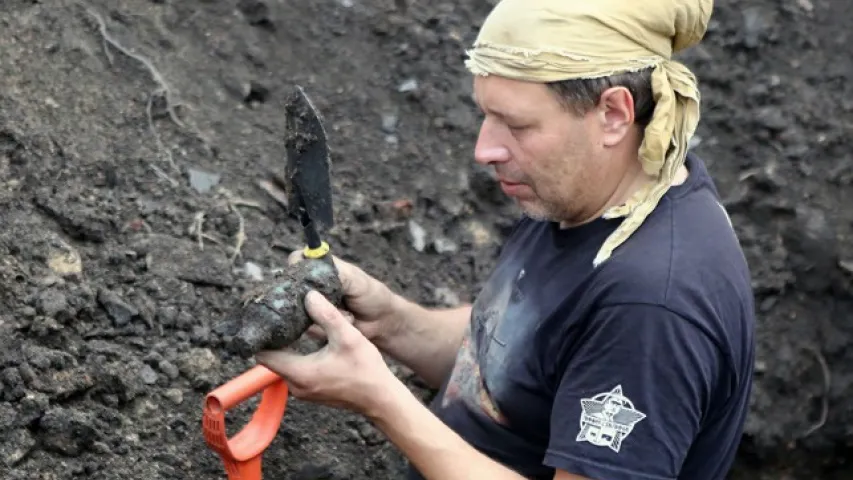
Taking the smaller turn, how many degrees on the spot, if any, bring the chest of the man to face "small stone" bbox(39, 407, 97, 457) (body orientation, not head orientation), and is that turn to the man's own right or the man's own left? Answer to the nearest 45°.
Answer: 0° — they already face it

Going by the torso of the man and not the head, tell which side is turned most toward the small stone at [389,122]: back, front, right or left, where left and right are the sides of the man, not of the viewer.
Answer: right

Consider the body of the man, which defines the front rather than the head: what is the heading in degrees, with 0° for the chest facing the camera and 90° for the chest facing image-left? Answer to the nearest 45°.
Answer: approximately 90°

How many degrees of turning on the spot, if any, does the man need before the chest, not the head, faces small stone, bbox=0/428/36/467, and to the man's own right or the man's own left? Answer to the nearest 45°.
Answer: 0° — they already face it

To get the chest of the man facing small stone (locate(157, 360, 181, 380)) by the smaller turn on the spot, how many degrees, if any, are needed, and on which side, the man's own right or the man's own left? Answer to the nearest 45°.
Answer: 0° — they already face it

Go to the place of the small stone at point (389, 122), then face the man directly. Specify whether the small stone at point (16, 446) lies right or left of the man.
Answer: right

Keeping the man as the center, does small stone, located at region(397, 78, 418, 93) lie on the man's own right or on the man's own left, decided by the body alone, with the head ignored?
on the man's own right

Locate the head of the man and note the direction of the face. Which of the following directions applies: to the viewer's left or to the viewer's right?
to the viewer's left
